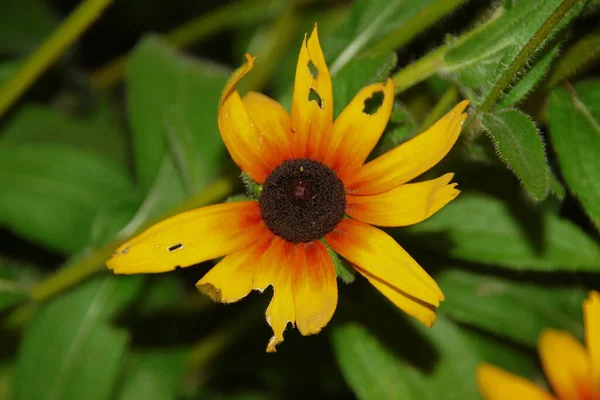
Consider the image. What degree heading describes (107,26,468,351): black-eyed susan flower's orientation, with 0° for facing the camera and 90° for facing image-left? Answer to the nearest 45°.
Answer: approximately 0°

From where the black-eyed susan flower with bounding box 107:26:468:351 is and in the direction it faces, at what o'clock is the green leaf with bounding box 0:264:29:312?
The green leaf is roughly at 4 o'clock from the black-eyed susan flower.

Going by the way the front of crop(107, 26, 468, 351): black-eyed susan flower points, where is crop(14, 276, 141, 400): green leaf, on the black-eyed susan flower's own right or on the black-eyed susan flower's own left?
on the black-eyed susan flower's own right
